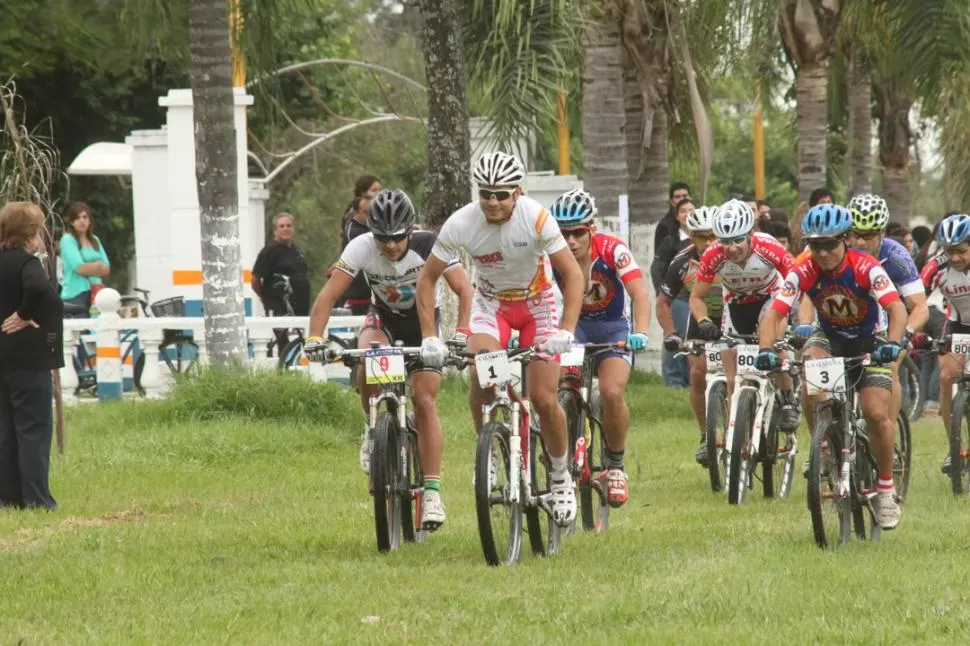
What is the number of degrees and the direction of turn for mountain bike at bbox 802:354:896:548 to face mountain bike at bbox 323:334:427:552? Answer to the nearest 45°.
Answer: approximately 45° to its right

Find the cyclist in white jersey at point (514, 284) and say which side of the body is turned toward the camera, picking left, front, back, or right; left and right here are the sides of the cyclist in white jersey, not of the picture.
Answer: front

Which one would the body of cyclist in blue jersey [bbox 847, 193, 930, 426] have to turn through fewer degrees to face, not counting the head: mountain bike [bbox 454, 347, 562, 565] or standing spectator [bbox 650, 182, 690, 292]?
the mountain bike

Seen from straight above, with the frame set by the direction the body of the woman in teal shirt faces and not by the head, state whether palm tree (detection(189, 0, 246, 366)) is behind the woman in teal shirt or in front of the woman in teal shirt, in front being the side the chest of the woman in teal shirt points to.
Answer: in front

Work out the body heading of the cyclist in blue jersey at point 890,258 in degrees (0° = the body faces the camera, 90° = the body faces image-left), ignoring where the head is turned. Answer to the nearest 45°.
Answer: approximately 45°

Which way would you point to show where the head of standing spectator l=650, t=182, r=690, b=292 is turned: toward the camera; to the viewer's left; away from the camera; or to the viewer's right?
toward the camera

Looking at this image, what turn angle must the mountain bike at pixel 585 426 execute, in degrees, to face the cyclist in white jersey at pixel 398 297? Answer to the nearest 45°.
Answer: approximately 45° to its right

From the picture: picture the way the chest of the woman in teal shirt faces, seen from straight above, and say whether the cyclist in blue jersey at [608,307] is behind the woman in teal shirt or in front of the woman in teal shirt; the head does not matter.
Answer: in front

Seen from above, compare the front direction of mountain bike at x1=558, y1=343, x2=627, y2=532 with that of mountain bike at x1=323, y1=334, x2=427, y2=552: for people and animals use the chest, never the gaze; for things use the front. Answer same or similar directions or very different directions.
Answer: same or similar directions

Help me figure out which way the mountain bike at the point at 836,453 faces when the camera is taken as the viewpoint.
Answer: facing the viewer and to the left of the viewer

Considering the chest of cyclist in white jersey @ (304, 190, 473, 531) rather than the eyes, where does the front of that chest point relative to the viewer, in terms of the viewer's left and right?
facing the viewer

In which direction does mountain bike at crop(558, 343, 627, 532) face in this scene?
toward the camera

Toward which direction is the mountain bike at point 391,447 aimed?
toward the camera
